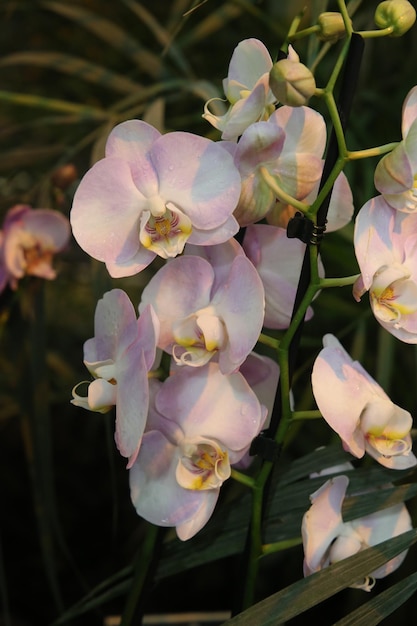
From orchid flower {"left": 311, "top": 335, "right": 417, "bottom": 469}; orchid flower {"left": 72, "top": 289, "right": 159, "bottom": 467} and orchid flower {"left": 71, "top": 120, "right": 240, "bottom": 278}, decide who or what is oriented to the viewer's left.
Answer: orchid flower {"left": 72, "top": 289, "right": 159, "bottom": 467}

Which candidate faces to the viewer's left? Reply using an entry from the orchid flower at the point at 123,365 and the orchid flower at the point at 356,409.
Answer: the orchid flower at the point at 123,365

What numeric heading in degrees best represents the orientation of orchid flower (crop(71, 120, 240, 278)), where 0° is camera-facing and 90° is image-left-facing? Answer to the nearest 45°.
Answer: approximately 0°

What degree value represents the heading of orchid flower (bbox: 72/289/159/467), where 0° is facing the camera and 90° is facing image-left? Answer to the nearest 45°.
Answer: approximately 90°

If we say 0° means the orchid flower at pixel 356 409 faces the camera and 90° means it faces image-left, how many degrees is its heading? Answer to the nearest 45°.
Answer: approximately 315°

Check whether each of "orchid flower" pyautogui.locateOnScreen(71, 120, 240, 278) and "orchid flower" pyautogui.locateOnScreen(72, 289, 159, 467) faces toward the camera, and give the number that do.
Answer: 1
